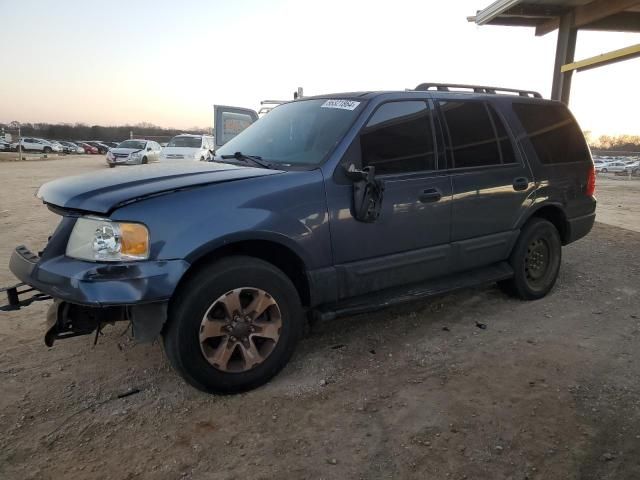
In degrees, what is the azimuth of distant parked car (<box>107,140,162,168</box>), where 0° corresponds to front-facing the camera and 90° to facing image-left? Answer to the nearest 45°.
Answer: approximately 45°

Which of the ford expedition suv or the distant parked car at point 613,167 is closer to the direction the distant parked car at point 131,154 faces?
the ford expedition suv

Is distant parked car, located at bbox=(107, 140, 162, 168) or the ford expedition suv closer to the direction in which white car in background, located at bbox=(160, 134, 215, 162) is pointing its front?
the ford expedition suv

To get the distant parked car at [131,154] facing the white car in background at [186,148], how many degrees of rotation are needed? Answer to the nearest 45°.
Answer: approximately 135° to its left

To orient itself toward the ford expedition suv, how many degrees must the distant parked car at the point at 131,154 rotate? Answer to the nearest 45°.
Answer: approximately 45° to its left

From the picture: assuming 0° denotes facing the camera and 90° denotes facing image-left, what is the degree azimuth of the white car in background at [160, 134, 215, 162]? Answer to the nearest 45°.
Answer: approximately 45°

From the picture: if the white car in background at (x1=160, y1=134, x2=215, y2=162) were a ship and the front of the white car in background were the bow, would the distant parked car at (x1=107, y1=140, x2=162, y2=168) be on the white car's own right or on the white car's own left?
on the white car's own right

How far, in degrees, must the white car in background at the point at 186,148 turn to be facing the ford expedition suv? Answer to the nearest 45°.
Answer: approximately 45° to its left
